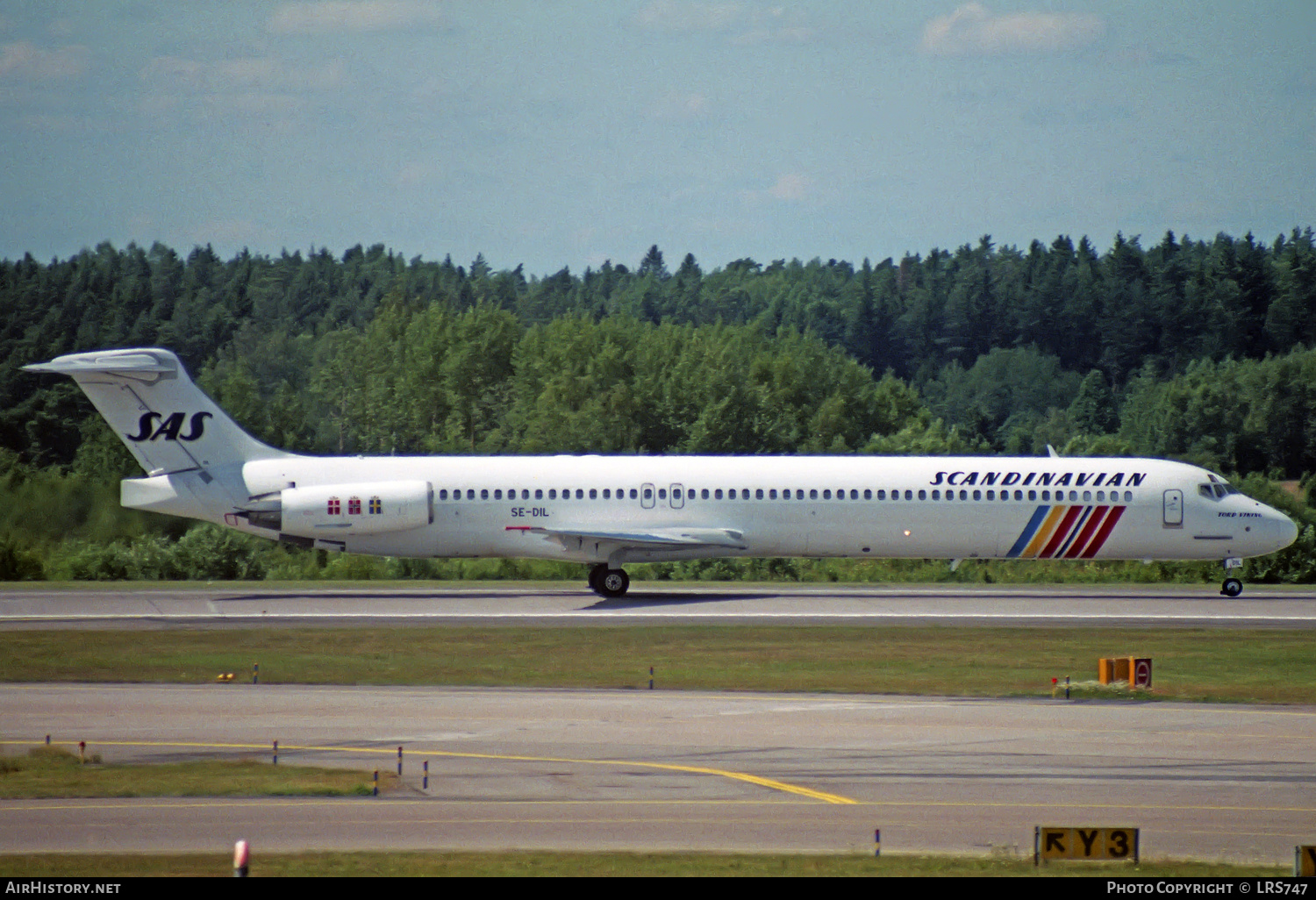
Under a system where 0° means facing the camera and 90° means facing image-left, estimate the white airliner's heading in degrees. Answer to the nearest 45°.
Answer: approximately 270°
